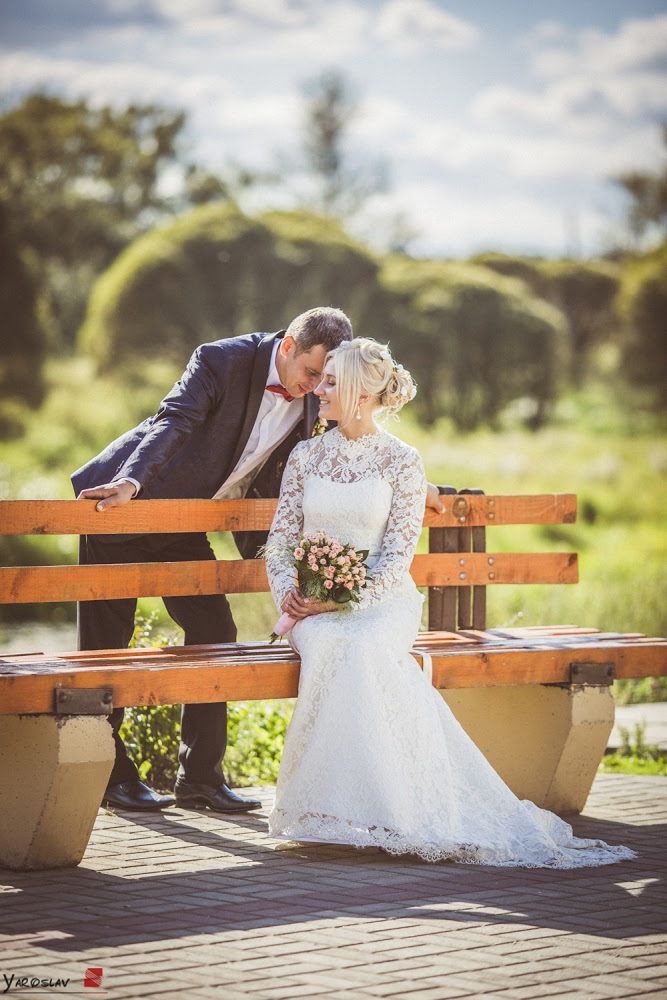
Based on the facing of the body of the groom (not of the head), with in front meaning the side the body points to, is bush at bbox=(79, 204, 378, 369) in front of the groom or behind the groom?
behind

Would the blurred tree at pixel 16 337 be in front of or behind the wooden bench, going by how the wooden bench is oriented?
behind

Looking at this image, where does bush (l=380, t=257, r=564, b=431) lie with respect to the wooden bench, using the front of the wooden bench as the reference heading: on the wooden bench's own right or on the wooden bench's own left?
on the wooden bench's own left

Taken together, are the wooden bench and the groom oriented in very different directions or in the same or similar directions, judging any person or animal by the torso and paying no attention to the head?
same or similar directions

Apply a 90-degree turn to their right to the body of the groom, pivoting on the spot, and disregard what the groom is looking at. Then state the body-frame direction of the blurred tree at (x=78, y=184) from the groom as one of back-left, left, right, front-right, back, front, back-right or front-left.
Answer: back-right

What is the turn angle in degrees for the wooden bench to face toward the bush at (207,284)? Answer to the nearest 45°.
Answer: approximately 135° to its left

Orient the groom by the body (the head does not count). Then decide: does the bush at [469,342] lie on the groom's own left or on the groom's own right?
on the groom's own left

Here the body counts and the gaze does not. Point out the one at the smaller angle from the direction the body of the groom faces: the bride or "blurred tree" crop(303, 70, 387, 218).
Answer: the bride

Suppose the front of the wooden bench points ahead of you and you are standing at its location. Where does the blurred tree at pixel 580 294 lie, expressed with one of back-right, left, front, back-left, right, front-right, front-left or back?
back-left

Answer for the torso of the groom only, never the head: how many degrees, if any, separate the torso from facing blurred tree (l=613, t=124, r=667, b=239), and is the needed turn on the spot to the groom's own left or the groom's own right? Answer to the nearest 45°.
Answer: approximately 135° to the groom's own left

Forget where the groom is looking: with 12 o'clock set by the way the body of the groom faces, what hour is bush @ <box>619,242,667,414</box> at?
The bush is roughly at 8 o'clock from the groom.

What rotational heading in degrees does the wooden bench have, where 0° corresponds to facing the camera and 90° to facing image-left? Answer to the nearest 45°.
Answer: approximately 315°

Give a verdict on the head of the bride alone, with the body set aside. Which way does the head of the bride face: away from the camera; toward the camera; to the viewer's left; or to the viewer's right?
to the viewer's left

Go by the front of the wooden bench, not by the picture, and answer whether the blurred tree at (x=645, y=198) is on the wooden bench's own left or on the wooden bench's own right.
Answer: on the wooden bench's own left

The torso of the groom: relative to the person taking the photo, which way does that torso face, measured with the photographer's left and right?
facing the viewer and to the right of the viewer
